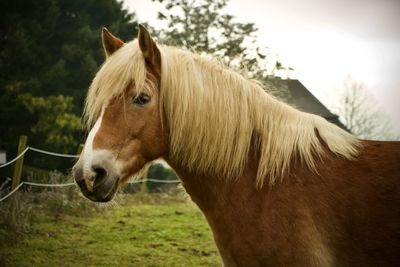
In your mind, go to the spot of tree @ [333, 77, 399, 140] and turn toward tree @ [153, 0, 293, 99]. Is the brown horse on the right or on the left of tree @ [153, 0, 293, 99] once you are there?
left

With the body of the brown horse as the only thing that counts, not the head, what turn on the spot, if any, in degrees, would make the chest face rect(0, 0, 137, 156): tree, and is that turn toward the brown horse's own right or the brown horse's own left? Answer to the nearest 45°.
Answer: approximately 45° to the brown horse's own right

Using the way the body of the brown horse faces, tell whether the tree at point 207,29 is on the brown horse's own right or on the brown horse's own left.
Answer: on the brown horse's own right

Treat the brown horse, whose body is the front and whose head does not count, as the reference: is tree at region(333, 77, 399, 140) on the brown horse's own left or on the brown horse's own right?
on the brown horse's own right

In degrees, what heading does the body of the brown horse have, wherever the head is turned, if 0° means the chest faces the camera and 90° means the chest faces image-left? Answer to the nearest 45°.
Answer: approximately 90°

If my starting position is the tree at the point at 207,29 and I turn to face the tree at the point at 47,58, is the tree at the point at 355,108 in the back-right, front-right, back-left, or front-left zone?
back-right
